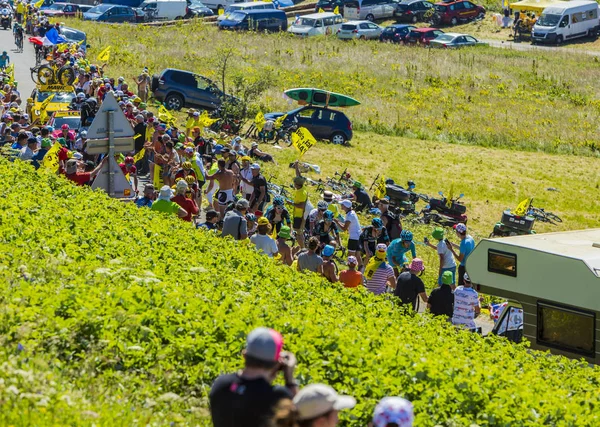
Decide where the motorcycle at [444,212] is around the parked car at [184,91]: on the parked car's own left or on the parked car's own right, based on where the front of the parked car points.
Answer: on the parked car's own right

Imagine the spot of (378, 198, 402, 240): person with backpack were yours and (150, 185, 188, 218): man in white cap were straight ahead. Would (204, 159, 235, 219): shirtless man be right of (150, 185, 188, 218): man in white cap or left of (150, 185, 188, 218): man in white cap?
right

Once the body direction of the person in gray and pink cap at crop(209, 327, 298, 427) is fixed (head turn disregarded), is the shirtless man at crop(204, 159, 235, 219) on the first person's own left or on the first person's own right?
on the first person's own left

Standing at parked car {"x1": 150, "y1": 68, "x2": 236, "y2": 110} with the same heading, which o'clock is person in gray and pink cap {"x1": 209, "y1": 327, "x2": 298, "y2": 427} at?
The person in gray and pink cap is roughly at 3 o'clock from the parked car.

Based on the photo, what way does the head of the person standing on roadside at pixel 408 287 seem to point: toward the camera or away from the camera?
away from the camera

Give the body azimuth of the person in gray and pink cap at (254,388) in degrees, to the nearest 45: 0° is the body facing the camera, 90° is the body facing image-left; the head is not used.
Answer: approximately 225°
